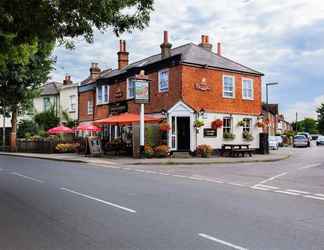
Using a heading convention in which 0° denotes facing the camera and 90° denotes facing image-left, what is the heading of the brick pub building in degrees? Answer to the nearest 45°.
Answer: approximately 0°

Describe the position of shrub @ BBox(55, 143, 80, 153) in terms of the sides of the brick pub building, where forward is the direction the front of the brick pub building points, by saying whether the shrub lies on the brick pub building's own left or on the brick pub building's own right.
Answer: on the brick pub building's own right

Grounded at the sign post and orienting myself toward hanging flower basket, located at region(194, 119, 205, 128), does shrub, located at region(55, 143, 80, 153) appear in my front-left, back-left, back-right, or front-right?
back-left
